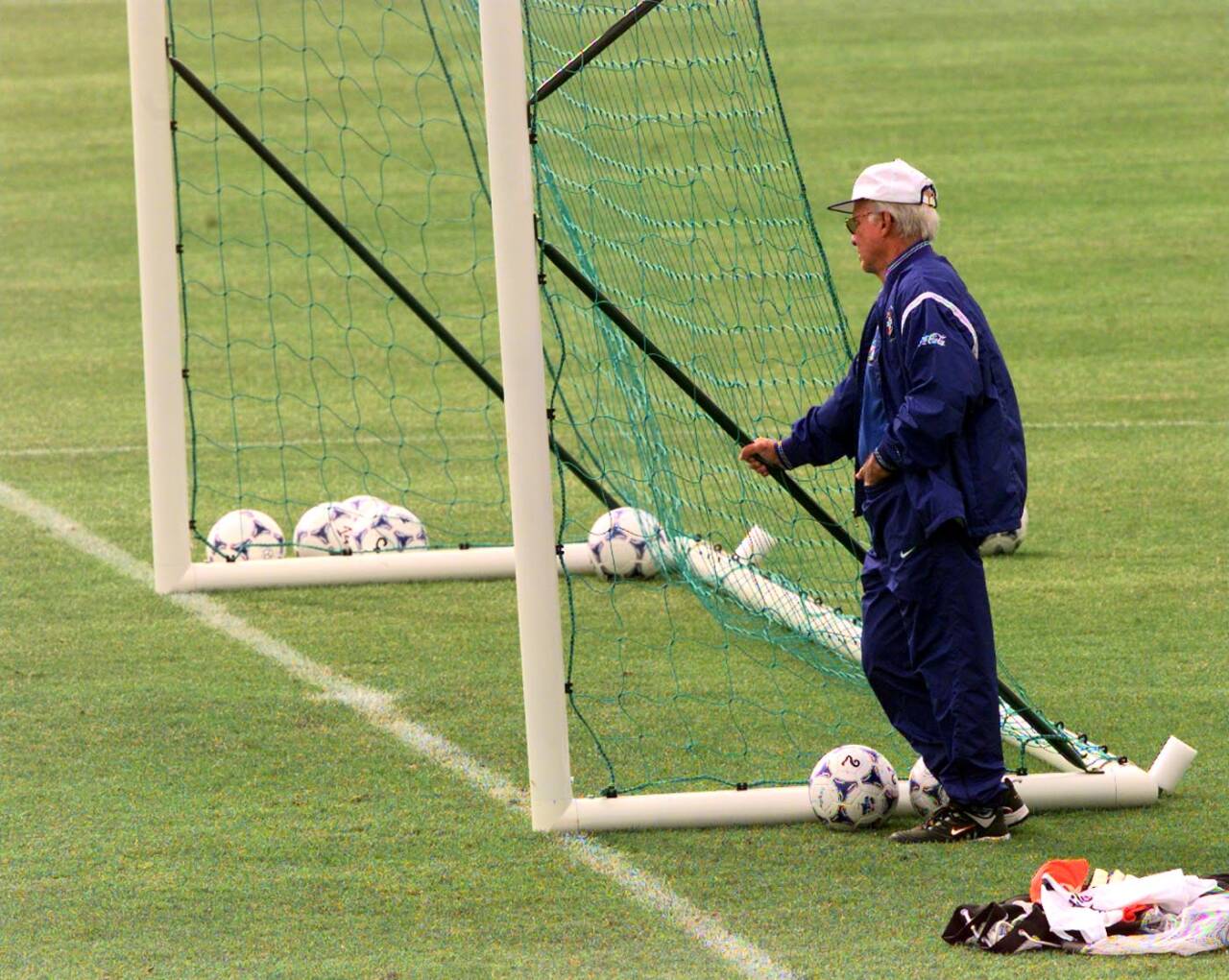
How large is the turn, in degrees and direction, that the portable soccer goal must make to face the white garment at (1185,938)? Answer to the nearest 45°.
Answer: approximately 135° to its left

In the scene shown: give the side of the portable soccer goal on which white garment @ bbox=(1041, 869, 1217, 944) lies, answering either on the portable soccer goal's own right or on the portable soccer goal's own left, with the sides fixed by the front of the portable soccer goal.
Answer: on the portable soccer goal's own left

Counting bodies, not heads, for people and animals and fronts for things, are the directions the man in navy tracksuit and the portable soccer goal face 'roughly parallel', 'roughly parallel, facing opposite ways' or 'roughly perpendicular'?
roughly parallel

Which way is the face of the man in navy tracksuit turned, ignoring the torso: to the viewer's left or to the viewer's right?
to the viewer's left

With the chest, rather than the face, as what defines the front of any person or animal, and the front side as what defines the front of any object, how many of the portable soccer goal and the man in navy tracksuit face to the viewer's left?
2

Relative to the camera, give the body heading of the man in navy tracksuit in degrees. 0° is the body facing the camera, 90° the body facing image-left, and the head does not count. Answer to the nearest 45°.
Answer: approximately 90°

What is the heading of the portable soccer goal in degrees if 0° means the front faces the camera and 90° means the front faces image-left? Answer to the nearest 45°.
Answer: approximately 90°

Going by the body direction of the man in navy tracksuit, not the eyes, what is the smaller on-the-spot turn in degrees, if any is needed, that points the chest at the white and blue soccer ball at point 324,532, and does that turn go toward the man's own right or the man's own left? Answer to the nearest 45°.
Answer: approximately 45° to the man's own right

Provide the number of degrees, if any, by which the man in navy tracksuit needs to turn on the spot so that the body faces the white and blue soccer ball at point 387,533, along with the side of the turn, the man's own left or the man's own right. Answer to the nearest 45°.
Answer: approximately 45° to the man's own right

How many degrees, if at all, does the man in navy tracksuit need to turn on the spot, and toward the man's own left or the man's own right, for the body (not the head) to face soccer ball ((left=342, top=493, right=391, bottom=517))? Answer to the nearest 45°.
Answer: approximately 45° to the man's own right
